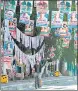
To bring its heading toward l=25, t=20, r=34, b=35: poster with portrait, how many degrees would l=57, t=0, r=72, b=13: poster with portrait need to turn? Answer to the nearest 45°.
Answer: approximately 90° to its right

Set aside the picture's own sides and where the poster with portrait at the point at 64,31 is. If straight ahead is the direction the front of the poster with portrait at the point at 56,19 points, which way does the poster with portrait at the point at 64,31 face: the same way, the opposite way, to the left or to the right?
the same way

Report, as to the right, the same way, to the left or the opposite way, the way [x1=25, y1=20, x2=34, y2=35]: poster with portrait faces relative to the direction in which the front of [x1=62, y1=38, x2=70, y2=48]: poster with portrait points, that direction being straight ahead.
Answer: the same way

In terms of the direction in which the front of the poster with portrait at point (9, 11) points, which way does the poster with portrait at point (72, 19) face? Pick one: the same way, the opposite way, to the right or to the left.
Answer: the same way

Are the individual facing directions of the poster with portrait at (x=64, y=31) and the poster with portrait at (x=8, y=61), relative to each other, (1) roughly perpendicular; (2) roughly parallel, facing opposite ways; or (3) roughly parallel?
roughly parallel

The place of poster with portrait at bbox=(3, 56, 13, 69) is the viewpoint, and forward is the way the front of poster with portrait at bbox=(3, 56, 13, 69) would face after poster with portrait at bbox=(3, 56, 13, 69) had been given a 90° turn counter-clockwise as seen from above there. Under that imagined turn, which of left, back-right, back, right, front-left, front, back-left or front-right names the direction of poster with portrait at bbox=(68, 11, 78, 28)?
front

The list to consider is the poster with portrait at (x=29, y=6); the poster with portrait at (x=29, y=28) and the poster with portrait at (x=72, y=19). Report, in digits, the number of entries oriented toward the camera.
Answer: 3

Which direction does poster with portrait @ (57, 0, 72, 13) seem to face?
toward the camera

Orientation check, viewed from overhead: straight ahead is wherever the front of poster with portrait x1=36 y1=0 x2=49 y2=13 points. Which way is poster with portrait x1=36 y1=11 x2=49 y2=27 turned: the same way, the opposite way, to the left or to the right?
the same way

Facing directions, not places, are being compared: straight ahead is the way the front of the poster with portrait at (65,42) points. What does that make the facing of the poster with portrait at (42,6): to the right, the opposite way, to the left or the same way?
the same way

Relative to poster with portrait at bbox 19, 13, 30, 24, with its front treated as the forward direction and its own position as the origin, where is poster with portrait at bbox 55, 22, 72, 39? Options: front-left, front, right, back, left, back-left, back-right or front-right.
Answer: left

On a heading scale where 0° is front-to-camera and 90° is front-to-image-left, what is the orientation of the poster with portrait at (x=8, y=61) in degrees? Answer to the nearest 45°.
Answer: approximately 0°

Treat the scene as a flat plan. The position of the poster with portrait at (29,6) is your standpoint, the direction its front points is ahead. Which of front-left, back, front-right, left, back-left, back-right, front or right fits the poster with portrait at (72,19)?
left

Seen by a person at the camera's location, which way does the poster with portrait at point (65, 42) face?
facing the viewer

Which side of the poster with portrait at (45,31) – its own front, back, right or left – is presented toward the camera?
front
